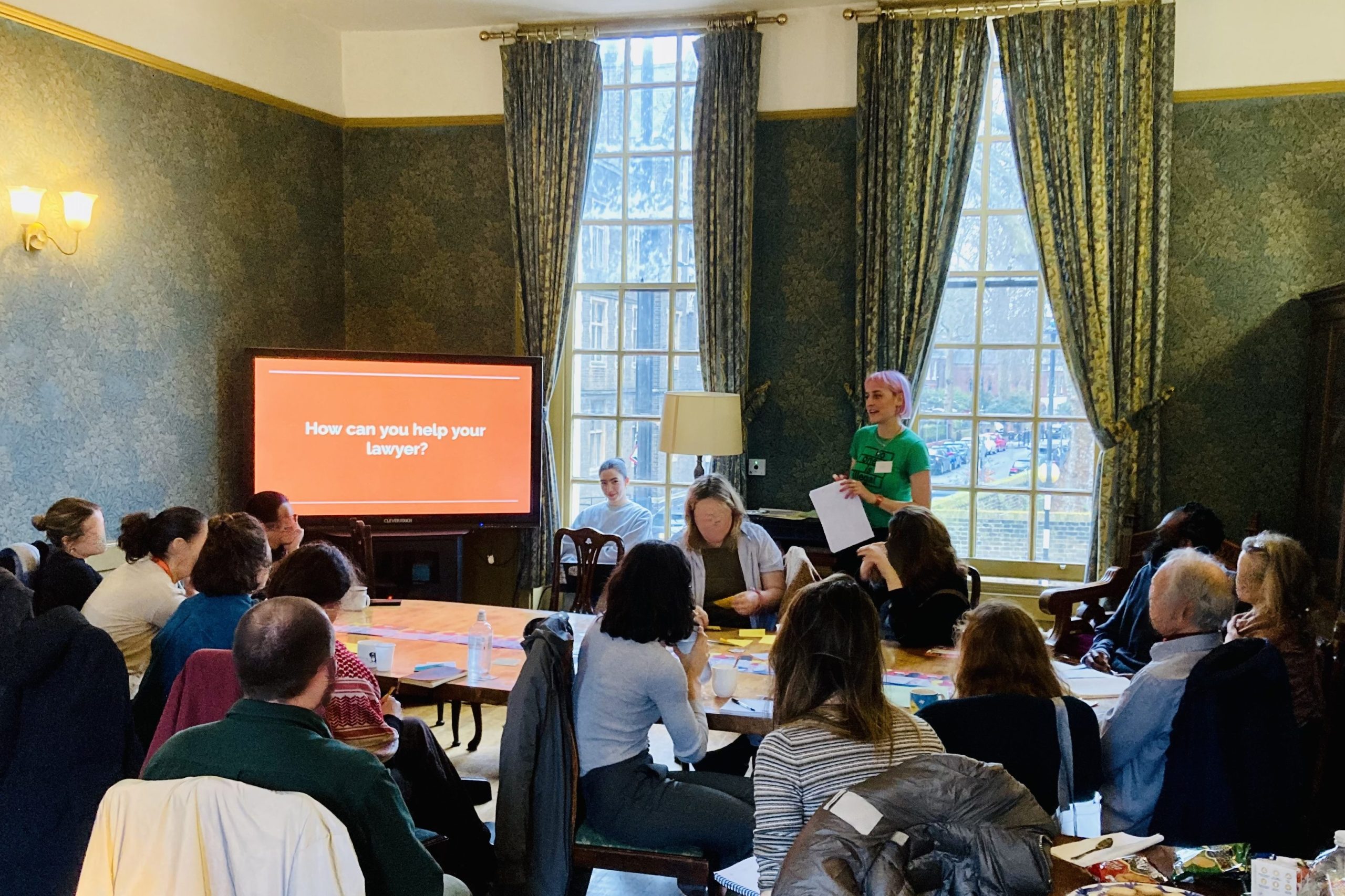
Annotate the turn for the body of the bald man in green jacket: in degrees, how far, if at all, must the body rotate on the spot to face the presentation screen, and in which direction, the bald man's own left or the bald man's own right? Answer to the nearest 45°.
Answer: approximately 45° to the bald man's own left

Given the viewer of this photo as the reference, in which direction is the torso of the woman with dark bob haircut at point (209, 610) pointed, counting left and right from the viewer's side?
facing away from the viewer and to the right of the viewer

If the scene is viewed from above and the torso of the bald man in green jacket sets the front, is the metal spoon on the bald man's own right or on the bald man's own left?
on the bald man's own right

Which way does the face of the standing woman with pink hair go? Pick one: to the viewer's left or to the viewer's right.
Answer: to the viewer's left

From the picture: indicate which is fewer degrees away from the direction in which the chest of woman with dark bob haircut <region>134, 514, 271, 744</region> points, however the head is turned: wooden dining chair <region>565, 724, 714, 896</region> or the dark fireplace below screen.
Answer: the dark fireplace below screen

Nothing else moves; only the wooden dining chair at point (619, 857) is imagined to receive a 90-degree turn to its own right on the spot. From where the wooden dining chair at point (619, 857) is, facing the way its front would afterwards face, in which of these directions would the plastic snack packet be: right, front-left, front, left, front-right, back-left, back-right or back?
front-left

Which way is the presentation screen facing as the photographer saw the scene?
facing the viewer

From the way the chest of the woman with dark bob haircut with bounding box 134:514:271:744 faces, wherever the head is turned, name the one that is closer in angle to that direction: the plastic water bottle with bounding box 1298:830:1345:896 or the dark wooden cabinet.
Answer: the dark wooden cabinet

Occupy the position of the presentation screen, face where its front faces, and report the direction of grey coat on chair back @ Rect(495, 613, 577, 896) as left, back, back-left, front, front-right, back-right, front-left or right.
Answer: front

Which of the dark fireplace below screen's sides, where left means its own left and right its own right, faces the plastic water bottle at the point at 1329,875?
front

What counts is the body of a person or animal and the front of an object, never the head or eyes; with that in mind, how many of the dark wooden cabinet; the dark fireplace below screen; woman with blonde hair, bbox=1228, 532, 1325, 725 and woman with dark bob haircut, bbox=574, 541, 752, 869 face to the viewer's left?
2

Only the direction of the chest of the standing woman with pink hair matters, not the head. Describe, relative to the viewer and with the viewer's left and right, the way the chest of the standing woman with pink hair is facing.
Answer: facing the viewer and to the left of the viewer
